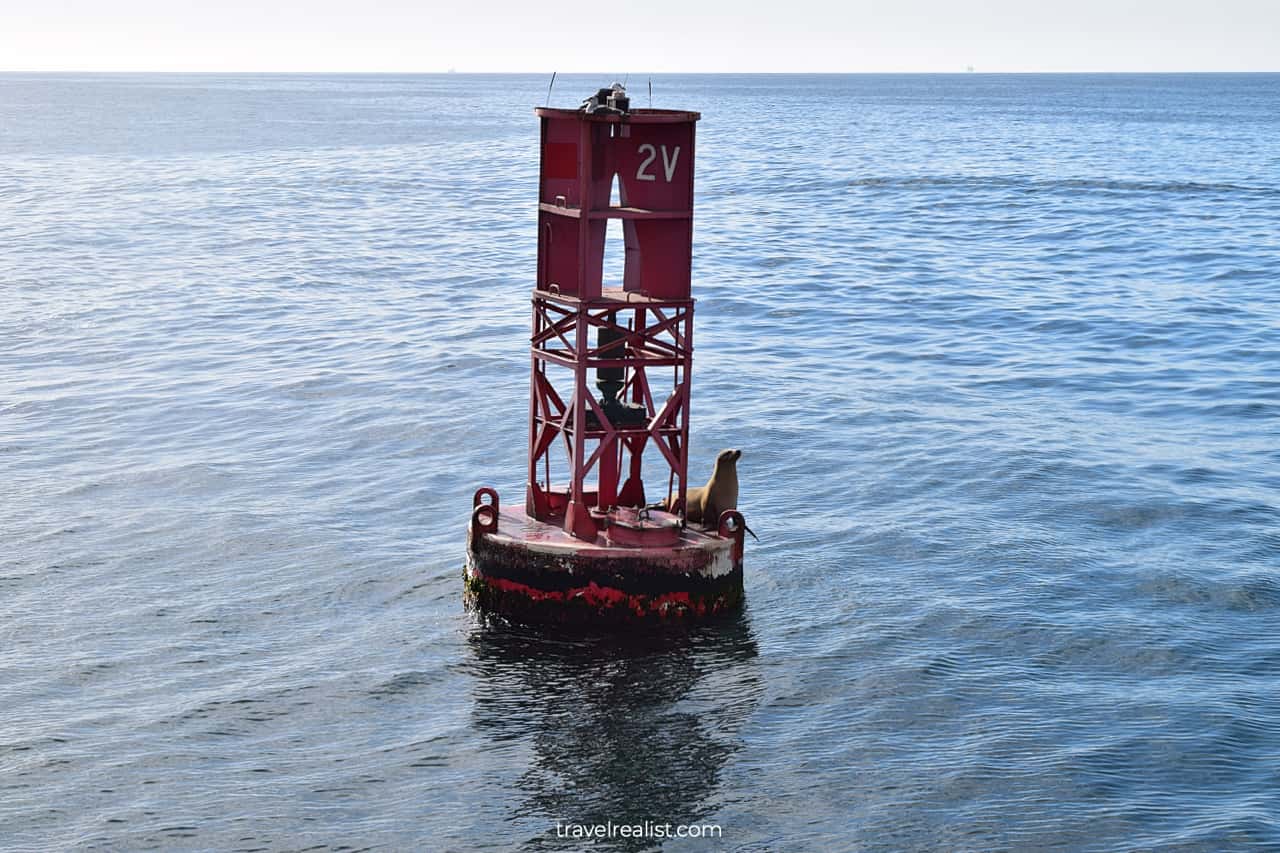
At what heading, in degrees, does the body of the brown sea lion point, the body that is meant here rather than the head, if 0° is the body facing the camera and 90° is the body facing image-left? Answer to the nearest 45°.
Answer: approximately 270°
